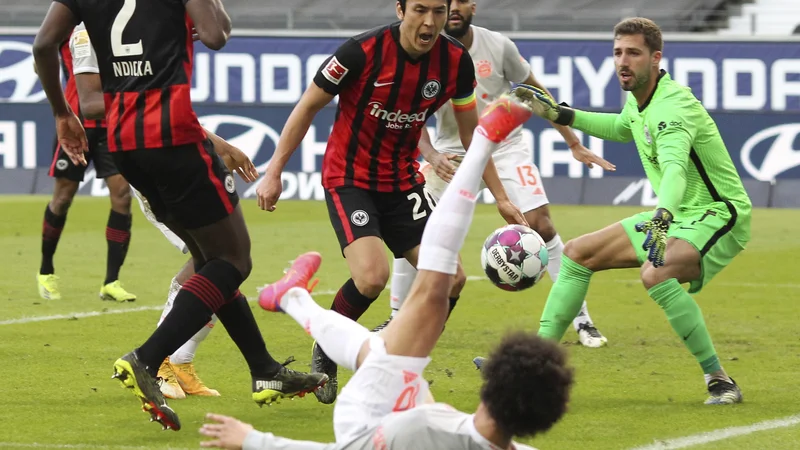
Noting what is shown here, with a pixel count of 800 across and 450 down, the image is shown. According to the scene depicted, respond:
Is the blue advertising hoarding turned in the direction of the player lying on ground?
yes

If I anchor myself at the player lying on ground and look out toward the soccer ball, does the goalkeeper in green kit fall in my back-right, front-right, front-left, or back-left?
front-right

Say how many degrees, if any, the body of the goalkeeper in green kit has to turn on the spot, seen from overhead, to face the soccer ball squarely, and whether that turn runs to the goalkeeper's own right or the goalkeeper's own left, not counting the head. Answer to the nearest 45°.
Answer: approximately 45° to the goalkeeper's own right

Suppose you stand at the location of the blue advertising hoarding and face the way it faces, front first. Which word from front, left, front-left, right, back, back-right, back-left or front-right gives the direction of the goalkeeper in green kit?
front

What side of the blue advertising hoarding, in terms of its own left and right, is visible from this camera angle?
front

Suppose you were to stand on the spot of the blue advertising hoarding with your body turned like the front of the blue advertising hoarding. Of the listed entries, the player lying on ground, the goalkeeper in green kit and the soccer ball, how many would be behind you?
0

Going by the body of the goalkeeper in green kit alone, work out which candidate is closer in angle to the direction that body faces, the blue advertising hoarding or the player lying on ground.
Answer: the player lying on ground

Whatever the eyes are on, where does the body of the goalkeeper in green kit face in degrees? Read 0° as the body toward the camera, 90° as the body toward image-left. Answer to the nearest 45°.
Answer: approximately 45°

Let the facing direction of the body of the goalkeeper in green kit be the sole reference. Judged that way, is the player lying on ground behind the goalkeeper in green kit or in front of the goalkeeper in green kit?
in front

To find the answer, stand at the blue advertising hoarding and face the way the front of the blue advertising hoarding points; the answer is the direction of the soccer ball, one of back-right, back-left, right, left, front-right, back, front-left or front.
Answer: front

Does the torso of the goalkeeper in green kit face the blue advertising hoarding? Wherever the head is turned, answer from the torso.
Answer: no

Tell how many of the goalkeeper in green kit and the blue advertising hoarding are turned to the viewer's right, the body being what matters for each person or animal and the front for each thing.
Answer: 0
